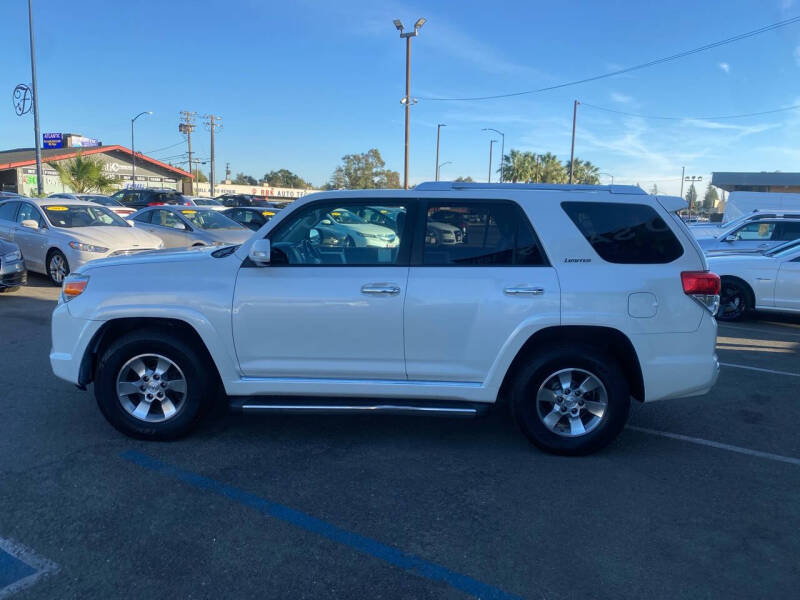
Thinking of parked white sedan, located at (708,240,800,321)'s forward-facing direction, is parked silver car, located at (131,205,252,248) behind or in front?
in front

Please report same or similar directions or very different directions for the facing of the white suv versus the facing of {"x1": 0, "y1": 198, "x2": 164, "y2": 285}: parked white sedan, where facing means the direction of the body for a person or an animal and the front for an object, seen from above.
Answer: very different directions

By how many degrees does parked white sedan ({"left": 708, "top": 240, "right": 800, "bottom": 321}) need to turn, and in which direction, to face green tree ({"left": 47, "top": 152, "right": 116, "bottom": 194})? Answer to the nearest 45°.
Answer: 0° — it already faces it

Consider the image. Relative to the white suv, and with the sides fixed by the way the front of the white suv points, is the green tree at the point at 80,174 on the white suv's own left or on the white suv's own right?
on the white suv's own right

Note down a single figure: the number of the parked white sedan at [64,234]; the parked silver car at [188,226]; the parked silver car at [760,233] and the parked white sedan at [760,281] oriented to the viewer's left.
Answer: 2

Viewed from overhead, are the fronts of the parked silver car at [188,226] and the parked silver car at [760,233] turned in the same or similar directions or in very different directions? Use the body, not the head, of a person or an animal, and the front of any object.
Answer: very different directions

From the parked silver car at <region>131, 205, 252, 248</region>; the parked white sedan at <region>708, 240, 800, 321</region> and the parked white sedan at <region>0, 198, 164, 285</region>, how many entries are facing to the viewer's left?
1

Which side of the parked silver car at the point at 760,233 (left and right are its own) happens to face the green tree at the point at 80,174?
front

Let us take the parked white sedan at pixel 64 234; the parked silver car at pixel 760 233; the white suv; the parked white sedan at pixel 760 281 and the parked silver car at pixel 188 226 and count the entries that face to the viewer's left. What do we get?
3

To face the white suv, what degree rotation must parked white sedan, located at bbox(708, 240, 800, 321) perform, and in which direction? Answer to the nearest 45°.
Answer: approximately 90° to its left

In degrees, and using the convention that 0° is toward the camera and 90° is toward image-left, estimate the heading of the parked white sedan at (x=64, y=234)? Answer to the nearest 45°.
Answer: approximately 315°

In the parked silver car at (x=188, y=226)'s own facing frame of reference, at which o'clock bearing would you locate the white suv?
The white suv is roughly at 1 o'clock from the parked silver car.

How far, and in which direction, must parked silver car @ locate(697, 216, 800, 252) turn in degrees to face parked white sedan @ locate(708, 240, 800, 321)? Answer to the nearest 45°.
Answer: approximately 90° to its left
